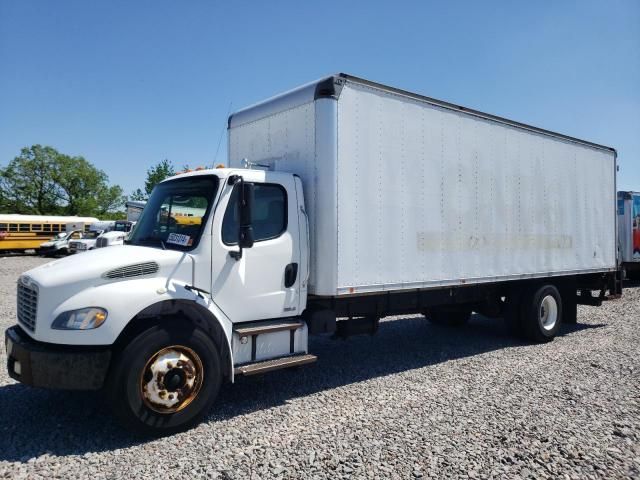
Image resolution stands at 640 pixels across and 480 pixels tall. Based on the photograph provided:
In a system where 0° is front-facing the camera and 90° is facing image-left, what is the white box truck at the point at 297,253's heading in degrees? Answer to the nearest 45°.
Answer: approximately 45°

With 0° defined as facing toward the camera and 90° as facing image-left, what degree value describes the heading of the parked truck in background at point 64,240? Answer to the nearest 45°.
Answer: approximately 45°

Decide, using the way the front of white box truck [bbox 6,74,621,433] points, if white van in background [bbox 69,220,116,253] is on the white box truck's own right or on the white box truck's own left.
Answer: on the white box truck's own right

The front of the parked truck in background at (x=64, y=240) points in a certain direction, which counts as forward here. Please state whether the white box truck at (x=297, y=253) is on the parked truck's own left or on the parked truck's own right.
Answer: on the parked truck's own left

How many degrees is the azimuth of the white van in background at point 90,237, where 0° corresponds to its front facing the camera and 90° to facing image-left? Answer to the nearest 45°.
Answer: approximately 45°

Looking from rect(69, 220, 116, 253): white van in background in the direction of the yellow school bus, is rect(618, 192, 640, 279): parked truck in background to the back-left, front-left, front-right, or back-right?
back-left

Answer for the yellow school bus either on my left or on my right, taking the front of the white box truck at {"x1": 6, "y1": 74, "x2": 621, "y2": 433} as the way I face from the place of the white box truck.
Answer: on my right

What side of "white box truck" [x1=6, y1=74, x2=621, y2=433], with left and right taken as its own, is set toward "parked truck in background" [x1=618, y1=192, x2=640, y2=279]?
back

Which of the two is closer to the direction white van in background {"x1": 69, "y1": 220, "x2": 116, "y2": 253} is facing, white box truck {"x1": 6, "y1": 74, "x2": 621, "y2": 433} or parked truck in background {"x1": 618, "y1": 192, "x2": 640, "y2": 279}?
the white box truck
